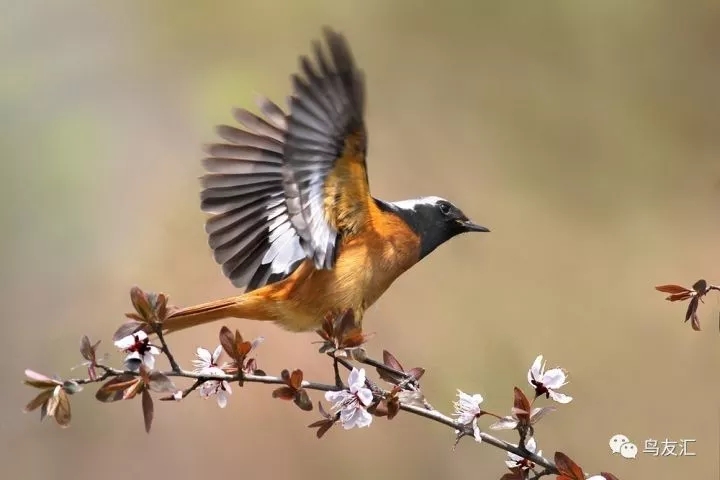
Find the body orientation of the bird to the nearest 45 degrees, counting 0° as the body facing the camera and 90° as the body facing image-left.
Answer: approximately 270°
